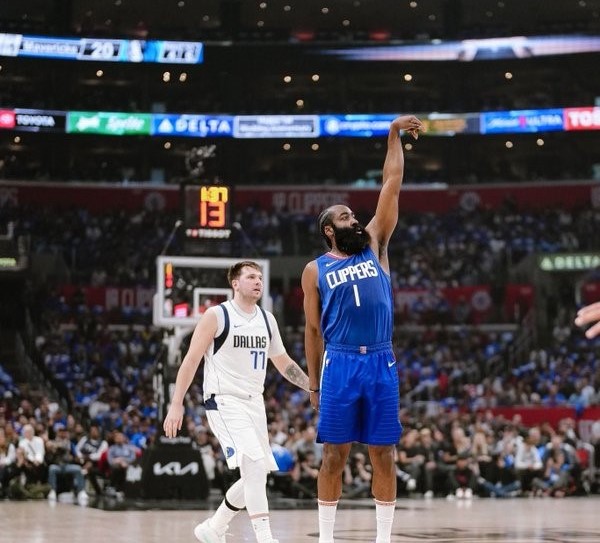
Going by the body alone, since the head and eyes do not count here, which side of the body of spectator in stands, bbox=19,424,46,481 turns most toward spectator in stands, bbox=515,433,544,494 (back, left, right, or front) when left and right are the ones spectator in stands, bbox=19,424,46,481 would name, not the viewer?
left

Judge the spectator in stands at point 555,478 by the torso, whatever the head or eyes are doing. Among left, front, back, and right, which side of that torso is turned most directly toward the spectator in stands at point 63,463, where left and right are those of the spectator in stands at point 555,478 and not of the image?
right

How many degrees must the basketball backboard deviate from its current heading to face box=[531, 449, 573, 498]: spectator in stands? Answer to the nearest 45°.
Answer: approximately 135° to its left

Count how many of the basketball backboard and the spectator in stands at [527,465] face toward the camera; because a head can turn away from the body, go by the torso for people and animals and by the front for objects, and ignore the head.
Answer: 2

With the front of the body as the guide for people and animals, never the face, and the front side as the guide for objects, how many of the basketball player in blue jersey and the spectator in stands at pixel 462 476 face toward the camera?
2

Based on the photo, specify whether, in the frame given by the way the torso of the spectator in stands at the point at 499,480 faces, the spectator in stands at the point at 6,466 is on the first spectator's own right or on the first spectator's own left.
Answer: on the first spectator's own right

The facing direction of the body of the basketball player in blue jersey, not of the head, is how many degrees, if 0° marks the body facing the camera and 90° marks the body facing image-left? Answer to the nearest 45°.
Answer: approximately 0°

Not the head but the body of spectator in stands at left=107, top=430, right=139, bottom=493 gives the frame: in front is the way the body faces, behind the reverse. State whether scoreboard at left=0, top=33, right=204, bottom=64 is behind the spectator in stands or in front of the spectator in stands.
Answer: behind

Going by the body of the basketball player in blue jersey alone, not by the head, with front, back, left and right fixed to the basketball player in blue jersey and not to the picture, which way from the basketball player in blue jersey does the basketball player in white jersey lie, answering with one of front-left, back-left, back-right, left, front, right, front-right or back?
back-right

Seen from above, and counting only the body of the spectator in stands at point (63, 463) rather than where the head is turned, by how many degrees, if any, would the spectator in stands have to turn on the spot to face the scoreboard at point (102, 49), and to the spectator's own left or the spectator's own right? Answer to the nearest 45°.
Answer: approximately 180°
